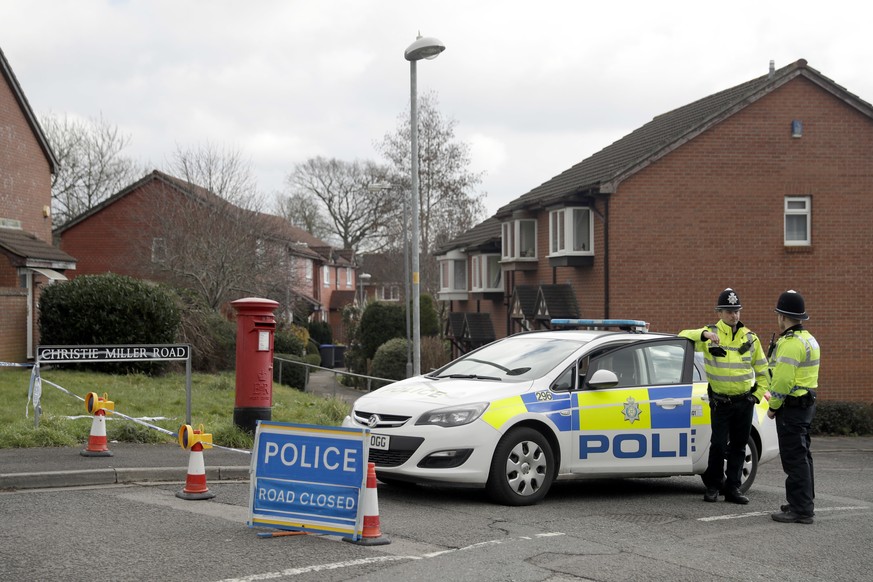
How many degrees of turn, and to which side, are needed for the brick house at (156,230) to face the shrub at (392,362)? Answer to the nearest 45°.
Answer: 0° — it already faces it

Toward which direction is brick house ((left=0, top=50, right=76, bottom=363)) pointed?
to the viewer's right

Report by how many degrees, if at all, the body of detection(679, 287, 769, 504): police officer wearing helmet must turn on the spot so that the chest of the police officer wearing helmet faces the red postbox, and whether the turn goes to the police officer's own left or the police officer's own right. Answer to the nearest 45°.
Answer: approximately 90° to the police officer's own right

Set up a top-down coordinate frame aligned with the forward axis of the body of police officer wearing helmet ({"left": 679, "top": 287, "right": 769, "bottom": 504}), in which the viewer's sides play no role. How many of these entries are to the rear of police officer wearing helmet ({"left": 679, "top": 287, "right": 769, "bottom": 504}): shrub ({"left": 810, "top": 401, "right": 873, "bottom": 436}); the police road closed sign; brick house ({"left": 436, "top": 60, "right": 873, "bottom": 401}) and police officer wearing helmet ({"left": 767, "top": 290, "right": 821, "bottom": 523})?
2

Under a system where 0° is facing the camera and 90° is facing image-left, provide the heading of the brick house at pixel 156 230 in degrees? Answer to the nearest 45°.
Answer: approximately 315°

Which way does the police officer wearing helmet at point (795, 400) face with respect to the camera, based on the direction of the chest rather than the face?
to the viewer's left

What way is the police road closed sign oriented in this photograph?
toward the camera

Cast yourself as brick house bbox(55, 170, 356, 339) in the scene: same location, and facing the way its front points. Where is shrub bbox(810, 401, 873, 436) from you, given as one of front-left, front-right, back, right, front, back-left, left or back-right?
front

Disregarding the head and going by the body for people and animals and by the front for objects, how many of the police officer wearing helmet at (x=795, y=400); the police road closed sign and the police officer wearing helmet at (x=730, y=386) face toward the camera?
2

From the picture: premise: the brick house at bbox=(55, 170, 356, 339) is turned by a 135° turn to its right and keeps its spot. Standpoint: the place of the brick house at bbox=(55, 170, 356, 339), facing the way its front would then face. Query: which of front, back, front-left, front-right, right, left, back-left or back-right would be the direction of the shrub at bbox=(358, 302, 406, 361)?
back

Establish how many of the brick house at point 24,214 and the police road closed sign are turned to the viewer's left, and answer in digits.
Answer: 0
